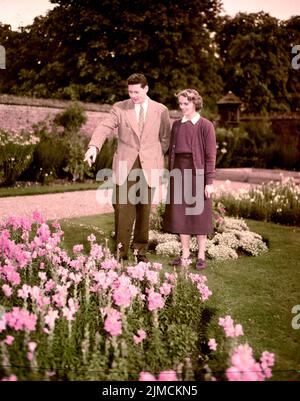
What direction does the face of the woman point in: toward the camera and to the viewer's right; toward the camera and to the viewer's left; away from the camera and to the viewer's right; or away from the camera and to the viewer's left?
toward the camera and to the viewer's left

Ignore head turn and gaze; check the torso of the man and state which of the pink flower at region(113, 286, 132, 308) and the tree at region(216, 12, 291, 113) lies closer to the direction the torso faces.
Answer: the pink flower

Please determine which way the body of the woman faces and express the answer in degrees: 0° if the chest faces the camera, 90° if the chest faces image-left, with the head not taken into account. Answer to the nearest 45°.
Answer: approximately 45°

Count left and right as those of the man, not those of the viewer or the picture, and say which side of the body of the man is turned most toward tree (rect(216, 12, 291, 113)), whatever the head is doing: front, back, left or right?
back

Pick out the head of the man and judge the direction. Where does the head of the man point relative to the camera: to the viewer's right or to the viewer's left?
to the viewer's left

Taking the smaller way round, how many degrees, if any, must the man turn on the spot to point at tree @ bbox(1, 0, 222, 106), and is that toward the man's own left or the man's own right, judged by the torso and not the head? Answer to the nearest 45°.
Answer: approximately 180°

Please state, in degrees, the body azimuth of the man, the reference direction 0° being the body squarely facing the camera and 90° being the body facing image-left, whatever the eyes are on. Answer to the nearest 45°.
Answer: approximately 0°

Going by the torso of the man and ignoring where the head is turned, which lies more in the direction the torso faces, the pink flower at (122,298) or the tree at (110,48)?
the pink flower

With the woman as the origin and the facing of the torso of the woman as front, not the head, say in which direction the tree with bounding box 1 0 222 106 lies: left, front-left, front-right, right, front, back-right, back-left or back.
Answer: back-right

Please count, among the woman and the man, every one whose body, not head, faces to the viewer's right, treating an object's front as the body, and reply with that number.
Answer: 0

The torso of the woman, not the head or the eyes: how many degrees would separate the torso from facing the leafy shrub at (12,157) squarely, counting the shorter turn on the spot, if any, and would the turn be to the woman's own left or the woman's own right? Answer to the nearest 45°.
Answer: approximately 90° to the woman's own right
